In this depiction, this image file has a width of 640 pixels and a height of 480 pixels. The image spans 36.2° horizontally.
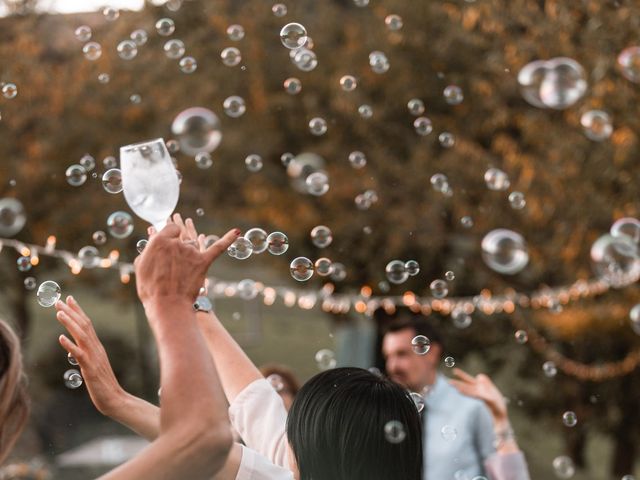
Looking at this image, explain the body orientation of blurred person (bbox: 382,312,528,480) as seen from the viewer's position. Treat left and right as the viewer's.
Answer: facing the viewer and to the left of the viewer

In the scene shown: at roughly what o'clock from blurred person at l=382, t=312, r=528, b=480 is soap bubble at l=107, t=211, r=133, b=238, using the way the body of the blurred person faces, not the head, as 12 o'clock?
The soap bubble is roughly at 1 o'clock from the blurred person.

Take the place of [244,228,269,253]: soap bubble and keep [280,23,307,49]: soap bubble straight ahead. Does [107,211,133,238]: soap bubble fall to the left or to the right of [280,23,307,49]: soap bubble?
left

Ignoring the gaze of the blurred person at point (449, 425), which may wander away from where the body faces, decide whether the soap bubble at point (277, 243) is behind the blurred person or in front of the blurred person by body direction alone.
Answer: in front

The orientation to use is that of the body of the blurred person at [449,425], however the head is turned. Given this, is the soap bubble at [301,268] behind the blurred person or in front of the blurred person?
in front

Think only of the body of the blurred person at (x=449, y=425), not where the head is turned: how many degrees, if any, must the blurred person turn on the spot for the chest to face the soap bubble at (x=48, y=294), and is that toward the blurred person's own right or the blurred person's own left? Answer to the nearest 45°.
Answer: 0° — they already face it

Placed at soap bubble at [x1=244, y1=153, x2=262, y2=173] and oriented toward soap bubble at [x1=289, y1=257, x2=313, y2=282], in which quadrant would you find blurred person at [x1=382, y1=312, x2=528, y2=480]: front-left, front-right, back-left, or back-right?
front-left

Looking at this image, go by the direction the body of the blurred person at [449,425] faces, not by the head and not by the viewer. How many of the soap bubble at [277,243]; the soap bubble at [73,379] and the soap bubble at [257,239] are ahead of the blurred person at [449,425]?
3
